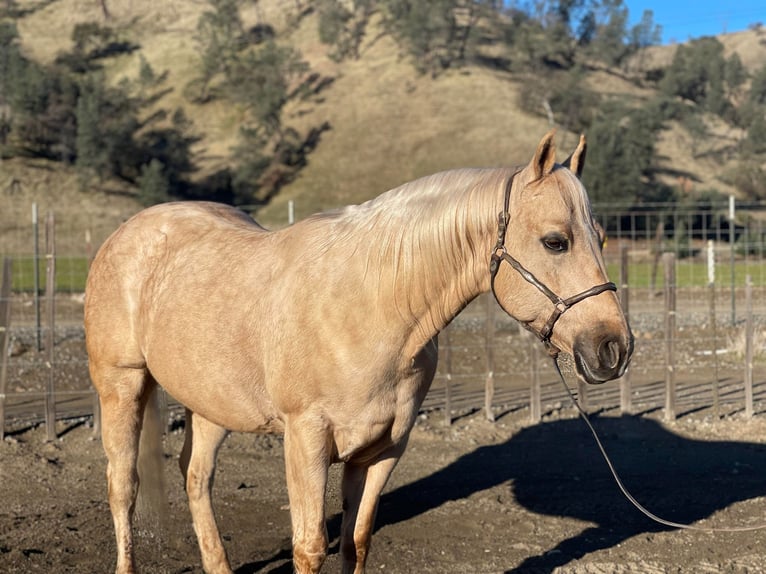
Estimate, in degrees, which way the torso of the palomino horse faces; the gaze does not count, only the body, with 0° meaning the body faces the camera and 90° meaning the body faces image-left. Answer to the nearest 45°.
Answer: approximately 315°

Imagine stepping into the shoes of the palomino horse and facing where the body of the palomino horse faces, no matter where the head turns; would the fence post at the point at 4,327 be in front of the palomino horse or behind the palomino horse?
behind
